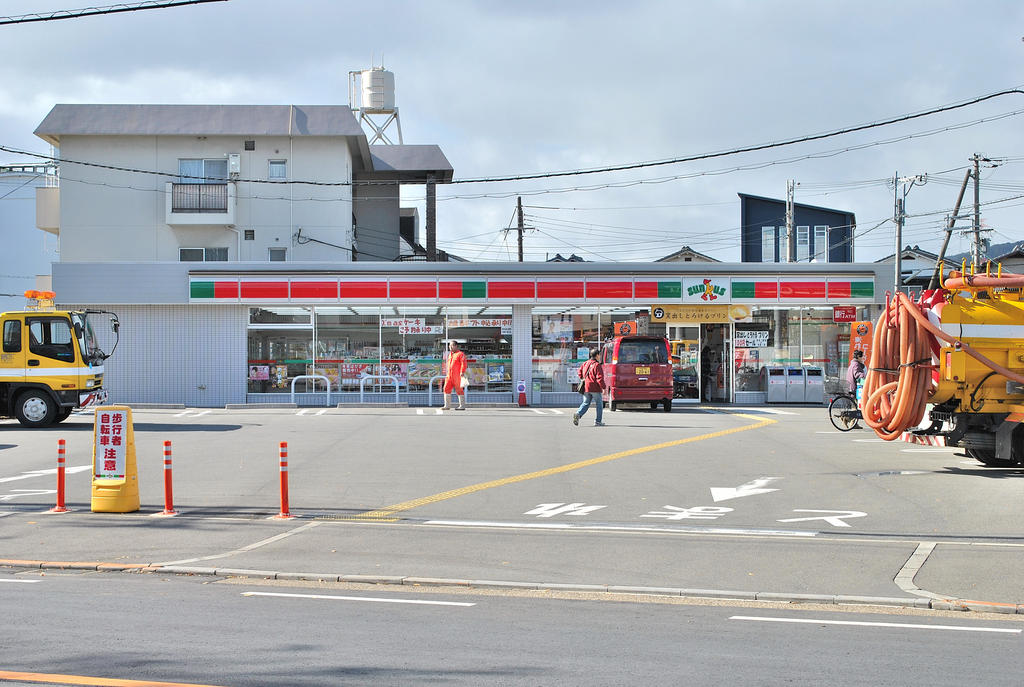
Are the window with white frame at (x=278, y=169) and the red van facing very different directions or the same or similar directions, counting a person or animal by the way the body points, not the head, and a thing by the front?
very different directions

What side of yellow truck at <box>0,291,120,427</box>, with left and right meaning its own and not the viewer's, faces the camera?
right

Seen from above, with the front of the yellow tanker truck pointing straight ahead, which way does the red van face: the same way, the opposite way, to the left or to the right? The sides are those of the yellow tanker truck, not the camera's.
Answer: to the left

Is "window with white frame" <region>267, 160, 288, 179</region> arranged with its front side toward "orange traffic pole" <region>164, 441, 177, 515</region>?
yes

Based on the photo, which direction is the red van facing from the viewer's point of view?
away from the camera

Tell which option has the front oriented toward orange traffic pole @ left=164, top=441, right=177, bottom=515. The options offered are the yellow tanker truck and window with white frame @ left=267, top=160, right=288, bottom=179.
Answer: the window with white frame

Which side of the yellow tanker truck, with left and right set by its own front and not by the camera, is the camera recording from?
right

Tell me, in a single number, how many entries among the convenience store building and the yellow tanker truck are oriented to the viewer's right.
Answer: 1

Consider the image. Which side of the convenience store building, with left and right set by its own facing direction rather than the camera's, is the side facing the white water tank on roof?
back

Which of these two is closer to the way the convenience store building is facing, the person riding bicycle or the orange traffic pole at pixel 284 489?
the orange traffic pole

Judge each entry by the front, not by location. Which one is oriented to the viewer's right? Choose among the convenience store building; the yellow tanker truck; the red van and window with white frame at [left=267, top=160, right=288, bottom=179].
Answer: the yellow tanker truck

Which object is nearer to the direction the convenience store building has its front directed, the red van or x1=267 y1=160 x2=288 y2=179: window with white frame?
the red van

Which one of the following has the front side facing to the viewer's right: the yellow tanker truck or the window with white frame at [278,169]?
the yellow tanker truck

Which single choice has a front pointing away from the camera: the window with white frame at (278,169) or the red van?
the red van
